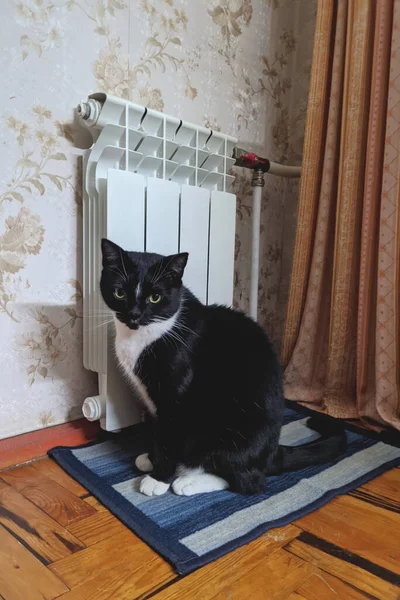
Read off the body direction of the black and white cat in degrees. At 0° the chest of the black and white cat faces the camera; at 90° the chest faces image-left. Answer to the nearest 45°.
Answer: approximately 90°

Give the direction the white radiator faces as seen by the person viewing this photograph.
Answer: facing the viewer and to the right of the viewer
